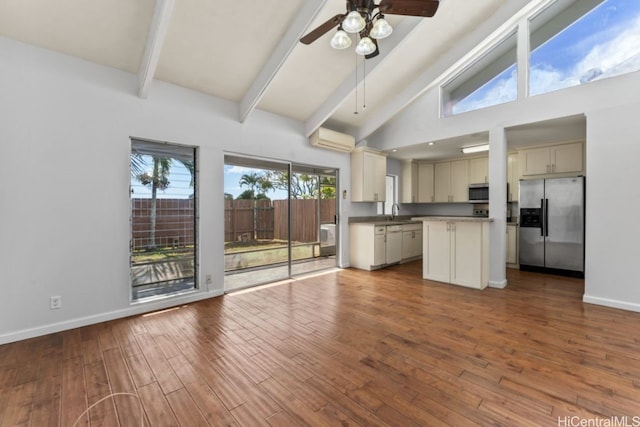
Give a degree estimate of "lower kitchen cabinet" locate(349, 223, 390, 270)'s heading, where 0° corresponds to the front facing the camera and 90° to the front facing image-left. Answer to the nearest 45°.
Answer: approximately 315°

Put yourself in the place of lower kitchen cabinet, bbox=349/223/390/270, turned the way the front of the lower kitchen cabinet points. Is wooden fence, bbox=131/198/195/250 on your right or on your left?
on your right

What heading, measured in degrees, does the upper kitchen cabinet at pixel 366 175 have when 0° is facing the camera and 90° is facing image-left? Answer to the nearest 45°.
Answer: approximately 315°

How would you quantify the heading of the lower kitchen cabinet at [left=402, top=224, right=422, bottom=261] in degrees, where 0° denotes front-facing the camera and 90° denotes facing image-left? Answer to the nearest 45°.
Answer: approximately 315°

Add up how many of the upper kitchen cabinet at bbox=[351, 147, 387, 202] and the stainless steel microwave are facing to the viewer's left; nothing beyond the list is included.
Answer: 0

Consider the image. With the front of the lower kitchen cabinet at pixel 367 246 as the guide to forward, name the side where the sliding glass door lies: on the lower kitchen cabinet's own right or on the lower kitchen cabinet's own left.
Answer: on the lower kitchen cabinet's own right

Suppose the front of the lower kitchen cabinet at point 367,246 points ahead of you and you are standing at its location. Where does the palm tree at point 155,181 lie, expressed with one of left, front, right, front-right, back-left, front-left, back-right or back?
right

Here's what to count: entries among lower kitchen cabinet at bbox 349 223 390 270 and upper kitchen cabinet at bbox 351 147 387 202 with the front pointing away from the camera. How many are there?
0

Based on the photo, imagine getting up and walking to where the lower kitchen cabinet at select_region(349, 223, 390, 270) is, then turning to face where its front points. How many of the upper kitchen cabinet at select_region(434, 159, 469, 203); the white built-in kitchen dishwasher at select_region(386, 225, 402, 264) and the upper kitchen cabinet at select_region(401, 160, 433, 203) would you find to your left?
3

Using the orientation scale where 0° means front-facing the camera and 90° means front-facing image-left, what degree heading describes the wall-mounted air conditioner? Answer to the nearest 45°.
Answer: approximately 315°

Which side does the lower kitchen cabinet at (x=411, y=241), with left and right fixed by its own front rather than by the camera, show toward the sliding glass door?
right
